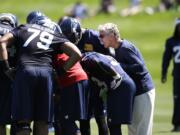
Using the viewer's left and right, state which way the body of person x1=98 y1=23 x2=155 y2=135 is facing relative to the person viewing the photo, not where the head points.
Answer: facing to the left of the viewer

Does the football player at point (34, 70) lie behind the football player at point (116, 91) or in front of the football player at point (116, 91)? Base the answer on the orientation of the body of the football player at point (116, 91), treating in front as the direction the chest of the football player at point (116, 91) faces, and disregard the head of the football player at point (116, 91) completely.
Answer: in front

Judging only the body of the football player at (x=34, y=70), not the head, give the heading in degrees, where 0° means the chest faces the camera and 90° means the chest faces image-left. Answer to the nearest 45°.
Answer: approximately 180°

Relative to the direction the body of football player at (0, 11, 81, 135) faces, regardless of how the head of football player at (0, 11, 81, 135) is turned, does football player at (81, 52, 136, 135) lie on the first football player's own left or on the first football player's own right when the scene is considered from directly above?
on the first football player's own right

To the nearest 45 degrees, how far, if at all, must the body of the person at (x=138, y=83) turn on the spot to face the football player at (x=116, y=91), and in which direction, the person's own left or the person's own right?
approximately 45° to the person's own left

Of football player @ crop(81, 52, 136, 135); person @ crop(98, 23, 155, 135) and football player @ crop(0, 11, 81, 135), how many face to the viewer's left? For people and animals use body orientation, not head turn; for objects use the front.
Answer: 2

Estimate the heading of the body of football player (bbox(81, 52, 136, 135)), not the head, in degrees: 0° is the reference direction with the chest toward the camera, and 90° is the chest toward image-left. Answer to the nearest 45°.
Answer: approximately 90°

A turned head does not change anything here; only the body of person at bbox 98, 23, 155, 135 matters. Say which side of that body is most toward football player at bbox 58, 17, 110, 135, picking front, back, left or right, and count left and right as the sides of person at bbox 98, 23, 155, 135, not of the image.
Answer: front
